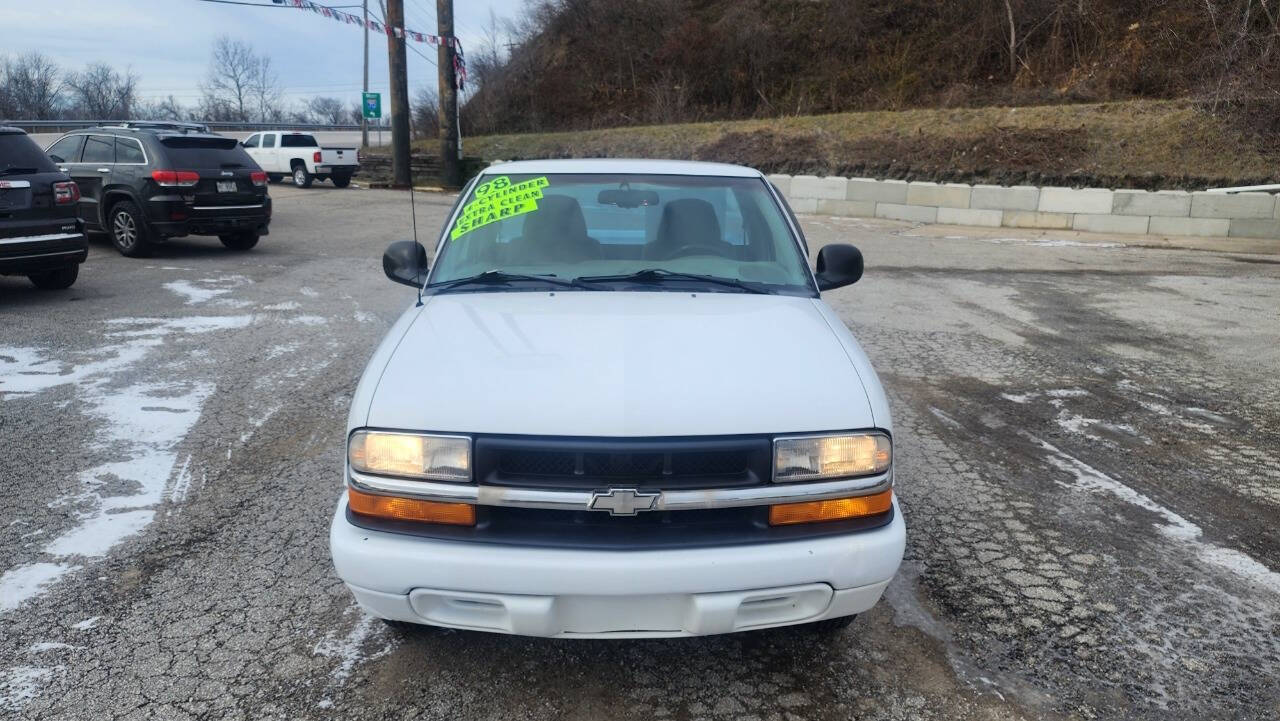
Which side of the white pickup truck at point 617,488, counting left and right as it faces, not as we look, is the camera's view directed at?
front

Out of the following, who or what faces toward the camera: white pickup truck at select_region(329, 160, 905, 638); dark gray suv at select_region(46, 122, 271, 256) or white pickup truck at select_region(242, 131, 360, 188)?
white pickup truck at select_region(329, 160, 905, 638)

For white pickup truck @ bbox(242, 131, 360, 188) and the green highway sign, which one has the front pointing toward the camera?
the green highway sign

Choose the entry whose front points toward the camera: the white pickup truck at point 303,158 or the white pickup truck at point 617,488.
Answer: the white pickup truck at point 617,488

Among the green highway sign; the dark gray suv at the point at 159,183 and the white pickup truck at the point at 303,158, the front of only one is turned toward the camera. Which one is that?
the green highway sign

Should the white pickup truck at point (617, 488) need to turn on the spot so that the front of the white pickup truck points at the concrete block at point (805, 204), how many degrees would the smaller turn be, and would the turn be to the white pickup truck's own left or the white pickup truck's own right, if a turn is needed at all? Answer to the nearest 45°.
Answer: approximately 180°

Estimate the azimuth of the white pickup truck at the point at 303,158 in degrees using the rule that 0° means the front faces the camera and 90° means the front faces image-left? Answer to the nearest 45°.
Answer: approximately 135°

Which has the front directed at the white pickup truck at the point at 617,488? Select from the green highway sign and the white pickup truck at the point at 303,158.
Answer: the green highway sign

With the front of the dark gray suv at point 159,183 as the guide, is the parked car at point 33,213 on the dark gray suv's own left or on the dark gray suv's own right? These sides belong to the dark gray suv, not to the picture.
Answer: on the dark gray suv's own left

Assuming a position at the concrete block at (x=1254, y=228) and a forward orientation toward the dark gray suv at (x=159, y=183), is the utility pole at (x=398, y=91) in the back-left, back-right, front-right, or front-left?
front-right

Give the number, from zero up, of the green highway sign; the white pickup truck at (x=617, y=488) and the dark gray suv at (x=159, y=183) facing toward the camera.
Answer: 2

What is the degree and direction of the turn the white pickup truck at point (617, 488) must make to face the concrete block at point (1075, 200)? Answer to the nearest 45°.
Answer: approximately 135° to its left

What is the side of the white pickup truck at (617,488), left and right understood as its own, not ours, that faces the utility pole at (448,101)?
back

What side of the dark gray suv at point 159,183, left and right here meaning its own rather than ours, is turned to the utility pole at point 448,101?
right

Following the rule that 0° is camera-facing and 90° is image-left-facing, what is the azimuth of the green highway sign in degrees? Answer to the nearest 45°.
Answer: approximately 0°

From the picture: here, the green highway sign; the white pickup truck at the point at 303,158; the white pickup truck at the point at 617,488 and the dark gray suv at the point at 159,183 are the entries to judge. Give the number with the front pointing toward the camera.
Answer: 2
